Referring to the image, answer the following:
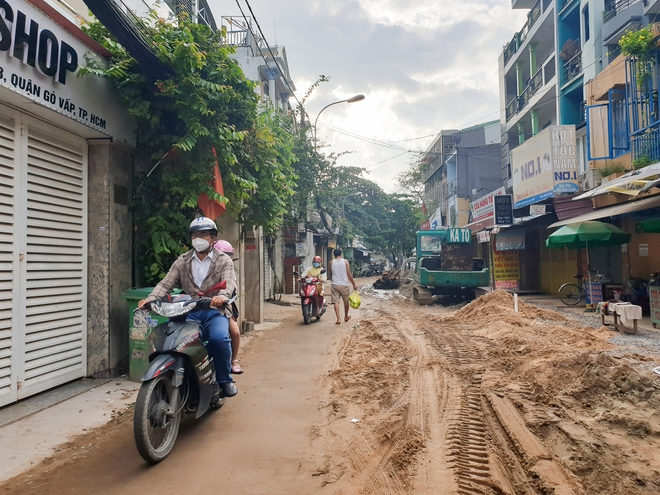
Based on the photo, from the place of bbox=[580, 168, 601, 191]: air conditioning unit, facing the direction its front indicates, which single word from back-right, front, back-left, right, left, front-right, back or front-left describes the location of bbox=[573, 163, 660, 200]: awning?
front-left

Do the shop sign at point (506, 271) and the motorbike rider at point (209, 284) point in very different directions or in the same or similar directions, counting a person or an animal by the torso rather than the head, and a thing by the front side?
same or similar directions

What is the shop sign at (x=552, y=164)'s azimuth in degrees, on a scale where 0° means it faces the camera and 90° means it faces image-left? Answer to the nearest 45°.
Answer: approximately 45°

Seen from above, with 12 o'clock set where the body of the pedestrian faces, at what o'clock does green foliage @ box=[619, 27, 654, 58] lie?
The green foliage is roughly at 3 o'clock from the pedestrian.

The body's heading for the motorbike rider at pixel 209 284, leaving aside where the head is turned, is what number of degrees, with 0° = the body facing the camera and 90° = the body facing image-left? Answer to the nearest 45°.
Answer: approximately 45°

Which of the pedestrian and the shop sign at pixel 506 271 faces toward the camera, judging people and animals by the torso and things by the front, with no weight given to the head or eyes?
the shop sign

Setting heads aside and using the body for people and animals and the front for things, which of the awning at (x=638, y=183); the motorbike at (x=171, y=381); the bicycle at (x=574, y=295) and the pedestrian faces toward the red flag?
the awning

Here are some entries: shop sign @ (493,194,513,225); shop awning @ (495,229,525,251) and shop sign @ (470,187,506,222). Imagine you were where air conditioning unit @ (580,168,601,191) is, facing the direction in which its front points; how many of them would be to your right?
3

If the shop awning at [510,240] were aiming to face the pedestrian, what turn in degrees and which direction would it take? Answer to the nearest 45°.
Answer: approximately 45° to its left

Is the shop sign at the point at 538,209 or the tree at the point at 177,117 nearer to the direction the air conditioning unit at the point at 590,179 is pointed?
the tree

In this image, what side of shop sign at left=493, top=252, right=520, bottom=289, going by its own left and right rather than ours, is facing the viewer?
front

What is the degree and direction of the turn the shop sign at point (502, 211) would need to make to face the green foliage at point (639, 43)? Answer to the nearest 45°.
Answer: approximately 45° to its left
